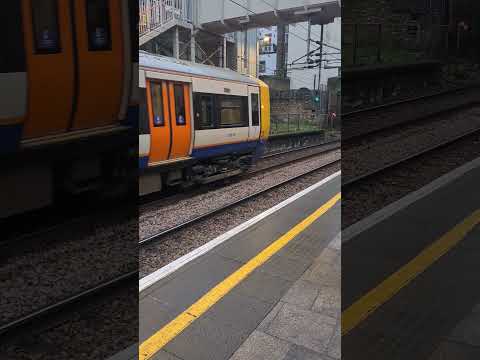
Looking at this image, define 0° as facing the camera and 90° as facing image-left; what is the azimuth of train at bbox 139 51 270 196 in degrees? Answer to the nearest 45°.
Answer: approximately 225°
